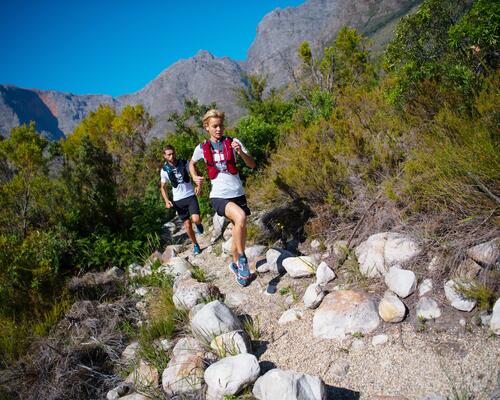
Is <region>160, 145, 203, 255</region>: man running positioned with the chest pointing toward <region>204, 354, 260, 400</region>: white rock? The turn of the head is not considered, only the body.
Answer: yes

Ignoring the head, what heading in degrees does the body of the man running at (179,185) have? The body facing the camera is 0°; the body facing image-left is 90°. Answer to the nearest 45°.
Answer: approximately 0°

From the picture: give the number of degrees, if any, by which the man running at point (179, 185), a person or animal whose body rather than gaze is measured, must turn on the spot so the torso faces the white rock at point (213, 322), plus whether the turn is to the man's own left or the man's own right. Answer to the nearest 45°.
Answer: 0° — they already face it

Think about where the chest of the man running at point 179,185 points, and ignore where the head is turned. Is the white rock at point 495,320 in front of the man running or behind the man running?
in front

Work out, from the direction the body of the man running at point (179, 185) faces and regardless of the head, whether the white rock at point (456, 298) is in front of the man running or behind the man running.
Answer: in front

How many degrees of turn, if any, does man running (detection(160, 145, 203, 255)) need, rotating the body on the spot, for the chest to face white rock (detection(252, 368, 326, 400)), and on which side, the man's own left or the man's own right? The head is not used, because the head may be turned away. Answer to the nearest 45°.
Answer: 0° — they already face it

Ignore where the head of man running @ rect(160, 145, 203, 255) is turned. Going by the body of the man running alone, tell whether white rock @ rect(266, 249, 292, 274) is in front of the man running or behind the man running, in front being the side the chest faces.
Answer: in front
